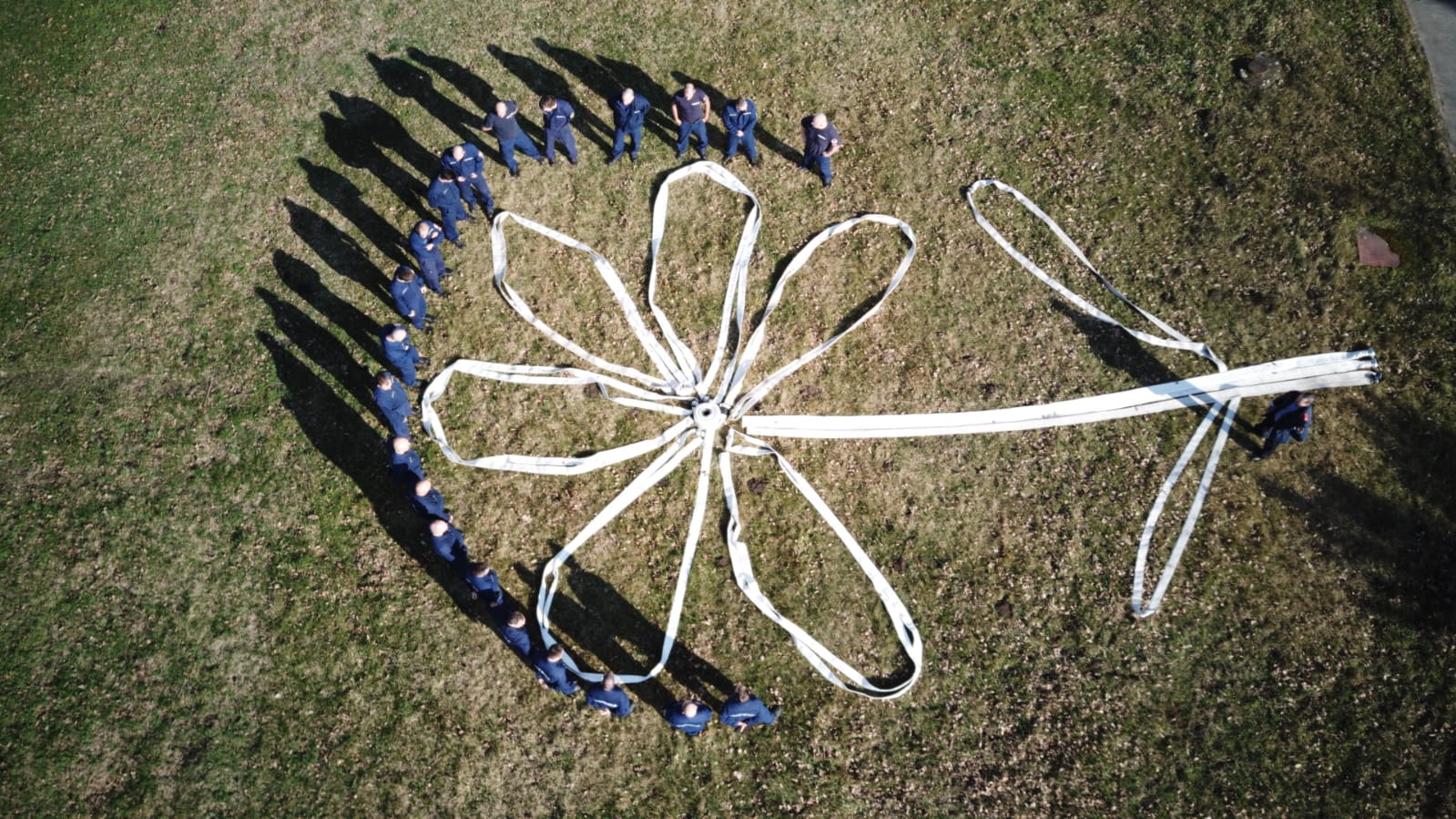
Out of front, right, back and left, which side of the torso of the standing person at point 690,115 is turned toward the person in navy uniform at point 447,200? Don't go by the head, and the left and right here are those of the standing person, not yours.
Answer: right

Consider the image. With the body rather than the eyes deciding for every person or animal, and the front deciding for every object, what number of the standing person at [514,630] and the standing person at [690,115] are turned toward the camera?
1

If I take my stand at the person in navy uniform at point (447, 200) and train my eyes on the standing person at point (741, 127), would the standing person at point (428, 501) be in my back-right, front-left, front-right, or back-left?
back-right

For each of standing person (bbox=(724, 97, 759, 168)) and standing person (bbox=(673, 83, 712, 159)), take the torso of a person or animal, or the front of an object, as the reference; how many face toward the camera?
2

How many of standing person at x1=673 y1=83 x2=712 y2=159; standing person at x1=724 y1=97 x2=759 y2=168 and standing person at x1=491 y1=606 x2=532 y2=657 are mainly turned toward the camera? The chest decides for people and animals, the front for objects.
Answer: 2

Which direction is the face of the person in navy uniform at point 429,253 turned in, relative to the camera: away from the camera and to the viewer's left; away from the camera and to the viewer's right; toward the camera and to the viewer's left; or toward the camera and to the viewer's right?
toward the camera and to the viewer's right

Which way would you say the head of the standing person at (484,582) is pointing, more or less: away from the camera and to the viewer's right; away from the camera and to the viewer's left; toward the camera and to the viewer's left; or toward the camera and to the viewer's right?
away from the camera and to the viewer's right

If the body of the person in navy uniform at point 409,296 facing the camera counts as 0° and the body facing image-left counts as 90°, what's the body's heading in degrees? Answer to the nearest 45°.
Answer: approximately 315°

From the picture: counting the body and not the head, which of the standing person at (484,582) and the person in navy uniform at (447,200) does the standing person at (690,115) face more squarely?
the standing person

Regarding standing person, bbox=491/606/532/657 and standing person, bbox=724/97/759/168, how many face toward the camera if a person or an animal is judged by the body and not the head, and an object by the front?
1
